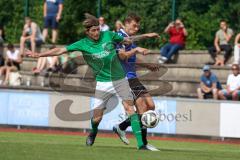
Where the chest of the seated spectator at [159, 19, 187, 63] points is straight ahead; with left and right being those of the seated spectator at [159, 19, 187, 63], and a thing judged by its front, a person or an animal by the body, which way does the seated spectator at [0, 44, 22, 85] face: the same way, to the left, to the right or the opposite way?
the same way

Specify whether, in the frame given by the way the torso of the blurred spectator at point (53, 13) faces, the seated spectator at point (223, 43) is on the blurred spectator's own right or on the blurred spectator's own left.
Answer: on the blurred spectator's own left

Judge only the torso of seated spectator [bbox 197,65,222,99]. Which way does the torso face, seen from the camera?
toward the camera

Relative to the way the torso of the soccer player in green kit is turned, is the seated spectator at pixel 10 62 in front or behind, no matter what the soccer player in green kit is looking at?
behind

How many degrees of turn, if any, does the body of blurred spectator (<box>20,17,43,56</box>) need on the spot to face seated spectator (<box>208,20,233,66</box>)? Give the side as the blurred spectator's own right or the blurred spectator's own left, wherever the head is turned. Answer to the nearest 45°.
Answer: approximately 135° to the blurred spectator's own left

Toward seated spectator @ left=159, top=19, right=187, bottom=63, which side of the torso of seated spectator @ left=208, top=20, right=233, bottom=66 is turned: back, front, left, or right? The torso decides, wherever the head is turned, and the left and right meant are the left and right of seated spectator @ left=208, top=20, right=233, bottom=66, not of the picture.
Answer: right

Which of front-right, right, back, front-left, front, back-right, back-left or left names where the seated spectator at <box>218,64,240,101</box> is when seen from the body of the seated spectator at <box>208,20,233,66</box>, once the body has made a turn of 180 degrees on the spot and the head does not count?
back

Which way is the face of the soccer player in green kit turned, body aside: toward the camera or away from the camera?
toward the camera

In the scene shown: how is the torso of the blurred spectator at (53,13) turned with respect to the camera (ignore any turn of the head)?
toward the camera

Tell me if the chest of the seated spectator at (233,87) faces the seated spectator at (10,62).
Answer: no

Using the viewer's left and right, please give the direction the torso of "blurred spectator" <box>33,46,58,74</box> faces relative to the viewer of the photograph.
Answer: facing the viewer and to the left of the viewer

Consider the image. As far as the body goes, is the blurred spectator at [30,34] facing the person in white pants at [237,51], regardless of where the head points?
no

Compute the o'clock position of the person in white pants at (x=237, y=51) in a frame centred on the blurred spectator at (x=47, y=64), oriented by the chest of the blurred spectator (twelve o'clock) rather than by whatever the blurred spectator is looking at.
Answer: The person in white pants is roughly at 8 o'clock from the blurred spectator.

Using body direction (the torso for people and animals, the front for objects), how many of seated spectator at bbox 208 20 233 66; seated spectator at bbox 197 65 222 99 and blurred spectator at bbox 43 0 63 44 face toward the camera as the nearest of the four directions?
3
